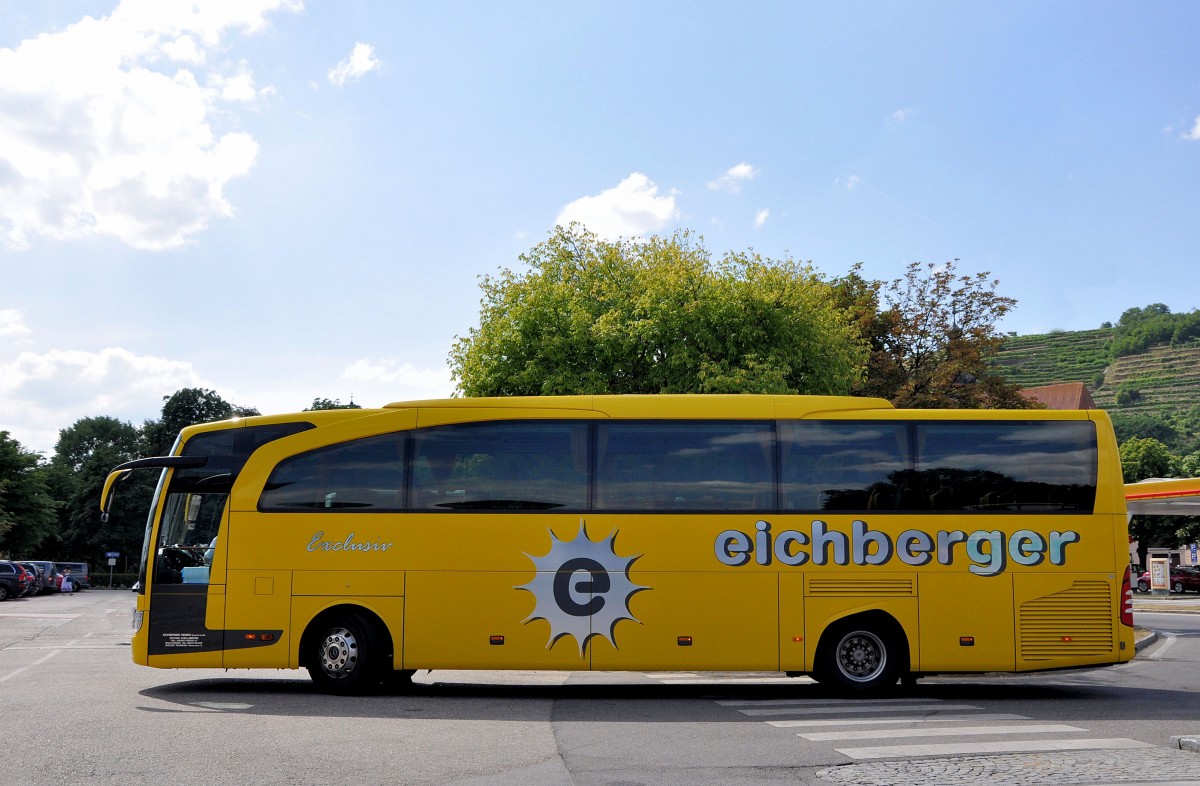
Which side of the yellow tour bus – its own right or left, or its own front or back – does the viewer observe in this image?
left

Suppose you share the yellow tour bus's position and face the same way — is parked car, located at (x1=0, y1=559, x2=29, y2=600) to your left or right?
on your right

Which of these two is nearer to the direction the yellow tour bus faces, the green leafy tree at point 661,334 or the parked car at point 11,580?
the parked car

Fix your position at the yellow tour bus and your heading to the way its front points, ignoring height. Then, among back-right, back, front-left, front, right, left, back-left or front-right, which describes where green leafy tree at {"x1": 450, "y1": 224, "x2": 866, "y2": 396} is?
right
